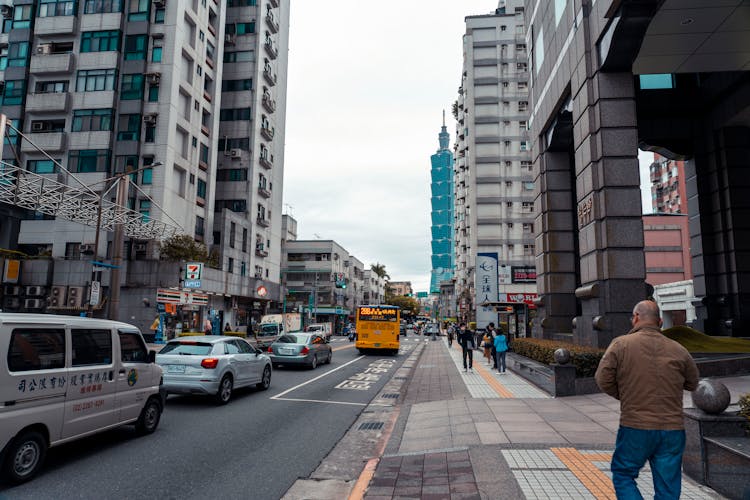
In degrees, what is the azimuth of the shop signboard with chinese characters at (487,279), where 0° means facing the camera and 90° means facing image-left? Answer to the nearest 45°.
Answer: approximately 0°

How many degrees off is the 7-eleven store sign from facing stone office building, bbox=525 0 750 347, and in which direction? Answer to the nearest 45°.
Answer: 0° — it already faces it

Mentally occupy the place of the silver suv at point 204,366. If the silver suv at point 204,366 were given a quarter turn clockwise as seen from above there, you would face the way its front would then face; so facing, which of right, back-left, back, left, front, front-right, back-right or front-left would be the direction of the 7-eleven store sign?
back-left

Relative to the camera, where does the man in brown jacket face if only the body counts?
away from the camera

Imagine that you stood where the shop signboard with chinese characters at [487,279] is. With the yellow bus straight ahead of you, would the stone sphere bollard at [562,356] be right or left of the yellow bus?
left

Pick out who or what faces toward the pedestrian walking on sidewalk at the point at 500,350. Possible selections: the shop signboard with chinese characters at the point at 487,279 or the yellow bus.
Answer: the shop signboard with chinese characters

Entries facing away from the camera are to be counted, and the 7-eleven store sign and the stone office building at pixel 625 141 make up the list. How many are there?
0

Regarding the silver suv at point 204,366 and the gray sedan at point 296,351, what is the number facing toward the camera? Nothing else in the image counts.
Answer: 0

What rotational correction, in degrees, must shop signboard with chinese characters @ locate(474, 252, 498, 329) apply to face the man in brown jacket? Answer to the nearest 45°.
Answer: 0° — it already faces them

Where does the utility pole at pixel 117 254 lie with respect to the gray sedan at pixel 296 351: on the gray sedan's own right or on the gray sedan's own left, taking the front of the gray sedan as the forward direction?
on the gray sedan's own left

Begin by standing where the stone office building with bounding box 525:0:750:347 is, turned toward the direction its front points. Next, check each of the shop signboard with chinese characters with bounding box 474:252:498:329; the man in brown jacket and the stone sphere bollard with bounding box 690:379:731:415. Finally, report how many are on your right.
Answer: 1
